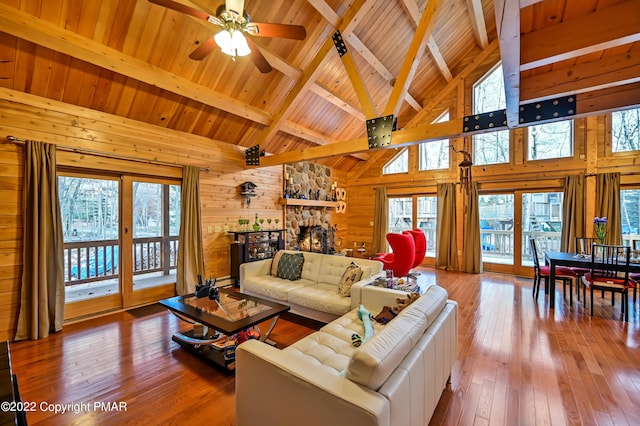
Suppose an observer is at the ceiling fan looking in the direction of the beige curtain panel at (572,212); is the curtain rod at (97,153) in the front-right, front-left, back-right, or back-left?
back-left

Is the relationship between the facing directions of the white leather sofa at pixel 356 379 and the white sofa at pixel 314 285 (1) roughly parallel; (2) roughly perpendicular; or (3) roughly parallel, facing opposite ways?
roughly perpendicular

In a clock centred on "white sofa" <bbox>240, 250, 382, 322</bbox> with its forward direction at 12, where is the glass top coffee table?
The glass top coffee table is roughly at 12 o'clock from the white sofa.

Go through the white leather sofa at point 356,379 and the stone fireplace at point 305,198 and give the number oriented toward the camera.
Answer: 1

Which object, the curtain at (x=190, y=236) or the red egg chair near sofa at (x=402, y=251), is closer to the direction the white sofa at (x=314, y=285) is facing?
the curtain

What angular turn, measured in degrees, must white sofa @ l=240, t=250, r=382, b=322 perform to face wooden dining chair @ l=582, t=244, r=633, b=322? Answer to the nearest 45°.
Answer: approximately 135° to its left

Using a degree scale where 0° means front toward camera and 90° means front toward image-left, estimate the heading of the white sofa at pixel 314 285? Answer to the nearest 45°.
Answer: approximately 45°

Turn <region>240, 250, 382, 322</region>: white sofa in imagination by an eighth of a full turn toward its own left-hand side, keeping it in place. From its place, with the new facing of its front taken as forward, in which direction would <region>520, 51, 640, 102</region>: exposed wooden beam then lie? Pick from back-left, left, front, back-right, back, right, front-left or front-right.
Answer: front-left

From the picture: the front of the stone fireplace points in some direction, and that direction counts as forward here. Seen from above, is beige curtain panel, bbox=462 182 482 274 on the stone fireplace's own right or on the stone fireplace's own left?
on the stone fireplace's own left

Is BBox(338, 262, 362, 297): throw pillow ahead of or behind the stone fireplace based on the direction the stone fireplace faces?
ahead

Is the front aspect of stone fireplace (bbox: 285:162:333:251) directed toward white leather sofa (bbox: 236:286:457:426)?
yes
